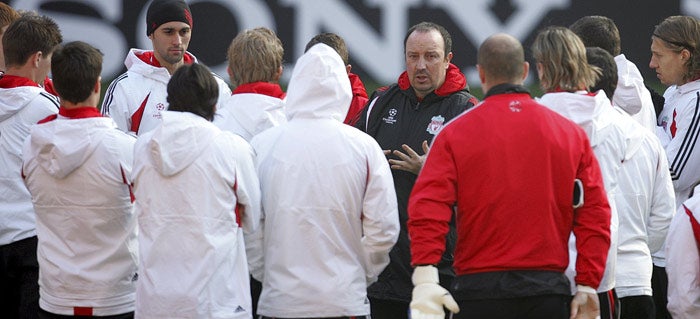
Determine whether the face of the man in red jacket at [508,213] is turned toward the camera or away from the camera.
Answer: away from the camera

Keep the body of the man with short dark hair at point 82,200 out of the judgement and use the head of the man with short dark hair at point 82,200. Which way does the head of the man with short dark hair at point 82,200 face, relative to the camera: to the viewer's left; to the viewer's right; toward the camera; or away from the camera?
away from the camera

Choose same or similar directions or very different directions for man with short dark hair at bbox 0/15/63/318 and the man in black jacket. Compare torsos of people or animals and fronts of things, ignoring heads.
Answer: very different directions

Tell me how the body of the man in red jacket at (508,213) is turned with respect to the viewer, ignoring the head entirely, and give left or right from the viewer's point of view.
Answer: facing away from the viewer

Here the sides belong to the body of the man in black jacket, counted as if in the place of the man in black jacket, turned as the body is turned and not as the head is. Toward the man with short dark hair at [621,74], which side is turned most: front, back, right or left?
left

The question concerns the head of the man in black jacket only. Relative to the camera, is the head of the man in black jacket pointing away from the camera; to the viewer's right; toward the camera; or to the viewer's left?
toward the camera

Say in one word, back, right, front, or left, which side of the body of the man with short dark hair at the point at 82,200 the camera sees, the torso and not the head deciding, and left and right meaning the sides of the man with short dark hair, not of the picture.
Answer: back

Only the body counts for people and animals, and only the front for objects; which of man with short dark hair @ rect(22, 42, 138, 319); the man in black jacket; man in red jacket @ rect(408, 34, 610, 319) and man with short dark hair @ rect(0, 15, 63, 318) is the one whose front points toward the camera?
the man in black jacket

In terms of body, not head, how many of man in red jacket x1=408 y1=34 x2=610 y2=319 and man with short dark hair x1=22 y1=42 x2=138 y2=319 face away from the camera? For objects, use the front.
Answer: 2

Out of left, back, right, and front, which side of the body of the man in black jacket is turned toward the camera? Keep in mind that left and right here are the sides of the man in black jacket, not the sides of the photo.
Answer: front

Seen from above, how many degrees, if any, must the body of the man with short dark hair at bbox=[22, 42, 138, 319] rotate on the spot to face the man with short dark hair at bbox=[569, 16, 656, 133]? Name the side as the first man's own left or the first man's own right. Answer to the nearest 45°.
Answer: approximately 90° to the first man's own right

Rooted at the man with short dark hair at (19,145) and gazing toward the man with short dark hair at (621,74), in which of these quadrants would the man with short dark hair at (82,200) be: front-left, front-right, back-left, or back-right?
front-right
